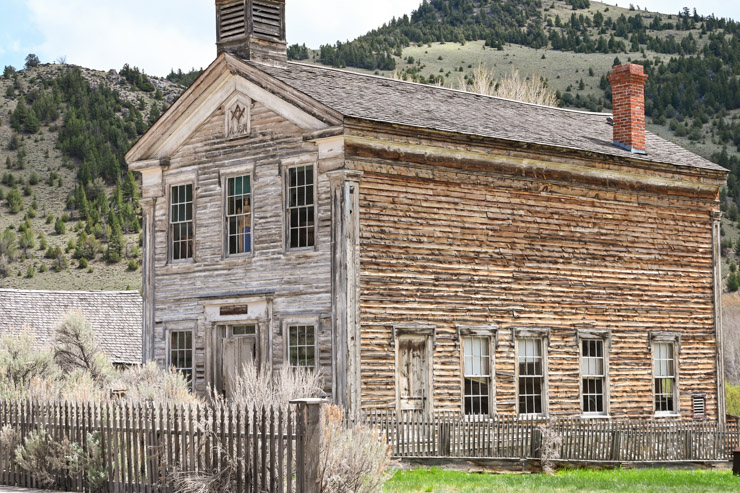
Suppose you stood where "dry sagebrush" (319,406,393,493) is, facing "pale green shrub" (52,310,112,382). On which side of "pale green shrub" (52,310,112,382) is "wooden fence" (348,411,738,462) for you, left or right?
right

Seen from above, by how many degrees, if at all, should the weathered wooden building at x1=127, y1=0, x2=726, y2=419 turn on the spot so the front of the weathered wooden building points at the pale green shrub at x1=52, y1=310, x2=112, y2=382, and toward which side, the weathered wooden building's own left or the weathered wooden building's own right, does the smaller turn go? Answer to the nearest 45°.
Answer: approximately 45° to the weathered wooden building's own right

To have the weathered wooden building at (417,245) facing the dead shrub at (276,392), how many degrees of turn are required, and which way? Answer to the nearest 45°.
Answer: approximately 45° to its left

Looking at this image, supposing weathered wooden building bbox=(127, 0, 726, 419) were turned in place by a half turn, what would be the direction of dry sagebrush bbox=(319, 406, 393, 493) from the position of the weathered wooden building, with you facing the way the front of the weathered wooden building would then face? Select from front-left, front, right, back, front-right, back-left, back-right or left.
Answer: back-right

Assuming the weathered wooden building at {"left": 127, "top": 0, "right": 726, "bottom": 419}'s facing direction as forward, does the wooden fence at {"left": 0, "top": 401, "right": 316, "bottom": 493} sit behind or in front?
in front

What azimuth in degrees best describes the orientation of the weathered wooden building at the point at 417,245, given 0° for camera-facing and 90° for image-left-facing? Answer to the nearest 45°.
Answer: approximately 45°
